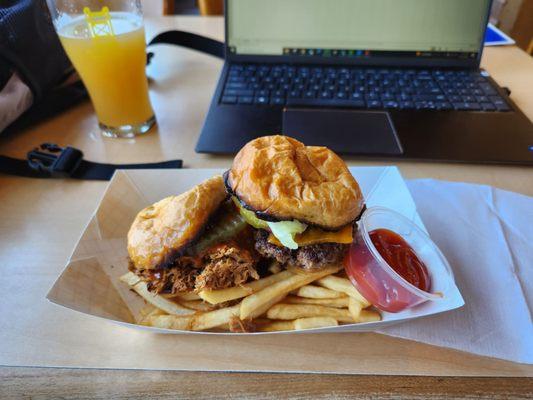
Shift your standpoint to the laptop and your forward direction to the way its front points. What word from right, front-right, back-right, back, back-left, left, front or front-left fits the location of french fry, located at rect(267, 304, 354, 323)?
front

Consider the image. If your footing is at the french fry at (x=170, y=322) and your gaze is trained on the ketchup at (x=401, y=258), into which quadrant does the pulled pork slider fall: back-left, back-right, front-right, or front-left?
front-left

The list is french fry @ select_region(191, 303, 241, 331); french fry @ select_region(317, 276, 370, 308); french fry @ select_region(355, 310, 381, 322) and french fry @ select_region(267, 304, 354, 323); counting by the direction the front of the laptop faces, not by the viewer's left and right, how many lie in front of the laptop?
4

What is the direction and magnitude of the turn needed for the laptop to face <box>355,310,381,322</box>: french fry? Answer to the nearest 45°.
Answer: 0° — it already faces it

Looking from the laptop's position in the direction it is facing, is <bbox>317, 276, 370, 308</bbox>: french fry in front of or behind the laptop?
in front

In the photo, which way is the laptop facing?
toward the camera

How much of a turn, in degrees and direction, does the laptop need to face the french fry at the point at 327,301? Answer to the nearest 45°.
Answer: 0° — it already faces it

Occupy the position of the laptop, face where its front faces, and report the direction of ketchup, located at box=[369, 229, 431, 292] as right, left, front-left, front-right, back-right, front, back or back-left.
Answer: front

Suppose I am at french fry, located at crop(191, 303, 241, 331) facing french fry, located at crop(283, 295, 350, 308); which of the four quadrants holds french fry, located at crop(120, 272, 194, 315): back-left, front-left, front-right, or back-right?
back-left

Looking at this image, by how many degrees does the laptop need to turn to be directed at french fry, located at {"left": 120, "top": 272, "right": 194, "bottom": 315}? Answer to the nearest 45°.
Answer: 0° — it already faces it

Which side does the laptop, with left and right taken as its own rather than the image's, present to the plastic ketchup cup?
front

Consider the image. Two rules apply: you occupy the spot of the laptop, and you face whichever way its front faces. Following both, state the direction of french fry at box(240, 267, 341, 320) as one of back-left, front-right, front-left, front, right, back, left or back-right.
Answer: front

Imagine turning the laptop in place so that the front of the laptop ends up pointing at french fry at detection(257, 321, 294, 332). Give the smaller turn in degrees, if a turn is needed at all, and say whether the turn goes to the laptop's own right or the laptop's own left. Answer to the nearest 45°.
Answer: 0° — it already faces it

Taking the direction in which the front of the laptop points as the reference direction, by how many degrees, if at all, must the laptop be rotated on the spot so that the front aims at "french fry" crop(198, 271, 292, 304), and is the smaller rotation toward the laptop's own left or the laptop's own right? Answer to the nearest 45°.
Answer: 0° — it already faces it

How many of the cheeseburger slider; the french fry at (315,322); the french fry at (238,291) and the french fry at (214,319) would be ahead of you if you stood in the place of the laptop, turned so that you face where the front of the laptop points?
4
